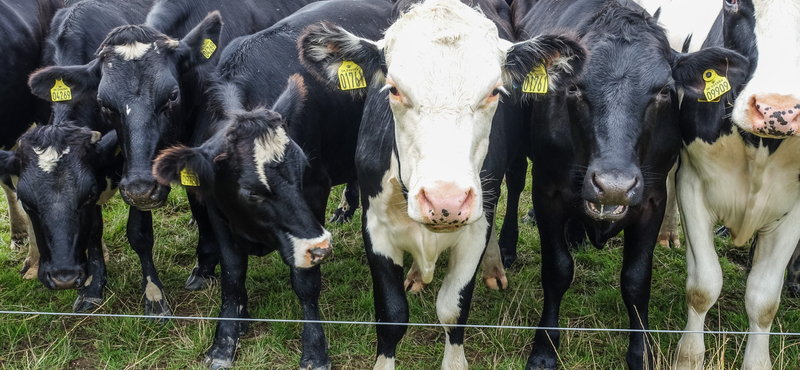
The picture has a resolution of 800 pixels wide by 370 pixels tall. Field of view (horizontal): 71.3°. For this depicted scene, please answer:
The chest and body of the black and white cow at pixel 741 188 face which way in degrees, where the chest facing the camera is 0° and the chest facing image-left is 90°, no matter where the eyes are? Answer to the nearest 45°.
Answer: approximately 0°

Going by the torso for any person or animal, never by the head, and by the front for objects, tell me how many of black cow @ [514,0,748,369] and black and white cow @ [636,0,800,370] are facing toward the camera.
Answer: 2

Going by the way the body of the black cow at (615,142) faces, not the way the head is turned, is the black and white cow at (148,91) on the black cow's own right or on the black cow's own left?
on the black cow's own right

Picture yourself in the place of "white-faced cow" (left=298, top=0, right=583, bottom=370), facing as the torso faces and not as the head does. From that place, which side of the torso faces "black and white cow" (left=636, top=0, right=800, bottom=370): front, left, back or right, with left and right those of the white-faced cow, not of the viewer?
left

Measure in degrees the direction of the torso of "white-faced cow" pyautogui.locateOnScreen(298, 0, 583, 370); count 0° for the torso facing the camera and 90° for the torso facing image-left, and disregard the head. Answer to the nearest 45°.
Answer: approximately 0°
